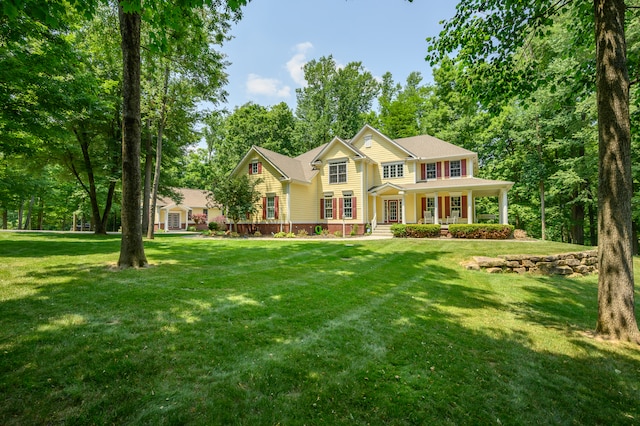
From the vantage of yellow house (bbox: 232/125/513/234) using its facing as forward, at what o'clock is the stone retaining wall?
The stone retaining wall is roughly at 11 o'clock from the yellow house.

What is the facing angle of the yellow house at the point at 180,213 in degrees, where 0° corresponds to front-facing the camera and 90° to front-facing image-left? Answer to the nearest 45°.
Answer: approximately 0°

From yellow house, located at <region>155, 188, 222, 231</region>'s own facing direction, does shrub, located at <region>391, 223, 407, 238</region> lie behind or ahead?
ahead

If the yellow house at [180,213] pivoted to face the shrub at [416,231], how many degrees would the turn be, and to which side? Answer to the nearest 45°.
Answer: approximately 45° to its left

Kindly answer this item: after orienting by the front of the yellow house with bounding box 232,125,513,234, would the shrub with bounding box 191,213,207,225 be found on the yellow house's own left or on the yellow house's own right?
on the yellow house's own right

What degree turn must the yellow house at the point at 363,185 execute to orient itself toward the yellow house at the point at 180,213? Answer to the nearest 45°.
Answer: approximately 90° to its right

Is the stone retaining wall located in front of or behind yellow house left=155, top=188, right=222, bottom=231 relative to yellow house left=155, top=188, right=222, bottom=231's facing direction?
in front

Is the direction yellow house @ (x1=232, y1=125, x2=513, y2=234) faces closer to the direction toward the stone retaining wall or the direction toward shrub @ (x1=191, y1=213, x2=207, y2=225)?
the stone retaining wall

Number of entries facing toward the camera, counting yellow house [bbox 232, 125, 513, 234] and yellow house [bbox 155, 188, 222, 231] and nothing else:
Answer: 2
